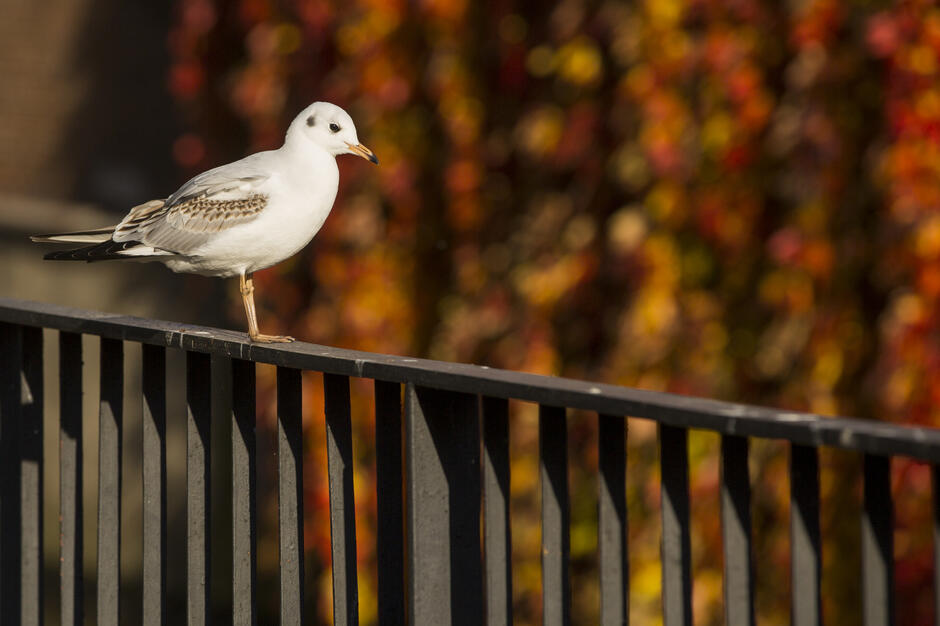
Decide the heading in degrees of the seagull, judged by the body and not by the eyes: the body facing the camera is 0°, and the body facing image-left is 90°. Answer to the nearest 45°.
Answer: approximately 270°
